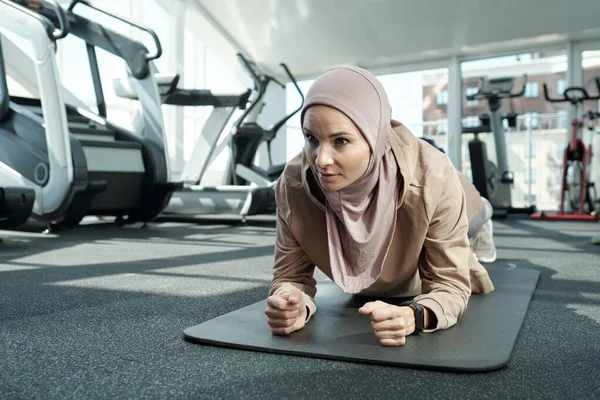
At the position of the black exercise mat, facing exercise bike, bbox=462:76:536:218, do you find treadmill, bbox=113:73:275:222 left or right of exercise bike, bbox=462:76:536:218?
left

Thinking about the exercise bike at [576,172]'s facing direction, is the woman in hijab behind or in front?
in front

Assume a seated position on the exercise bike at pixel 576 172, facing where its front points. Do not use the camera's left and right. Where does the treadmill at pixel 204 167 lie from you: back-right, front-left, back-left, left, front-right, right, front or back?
front-right

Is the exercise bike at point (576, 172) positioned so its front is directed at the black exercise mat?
yes

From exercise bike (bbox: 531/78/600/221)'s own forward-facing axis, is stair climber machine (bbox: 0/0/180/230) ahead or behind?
ahead

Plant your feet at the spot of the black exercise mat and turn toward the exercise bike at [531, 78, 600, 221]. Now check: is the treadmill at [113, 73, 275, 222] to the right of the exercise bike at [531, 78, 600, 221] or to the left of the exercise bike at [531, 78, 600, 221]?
left
